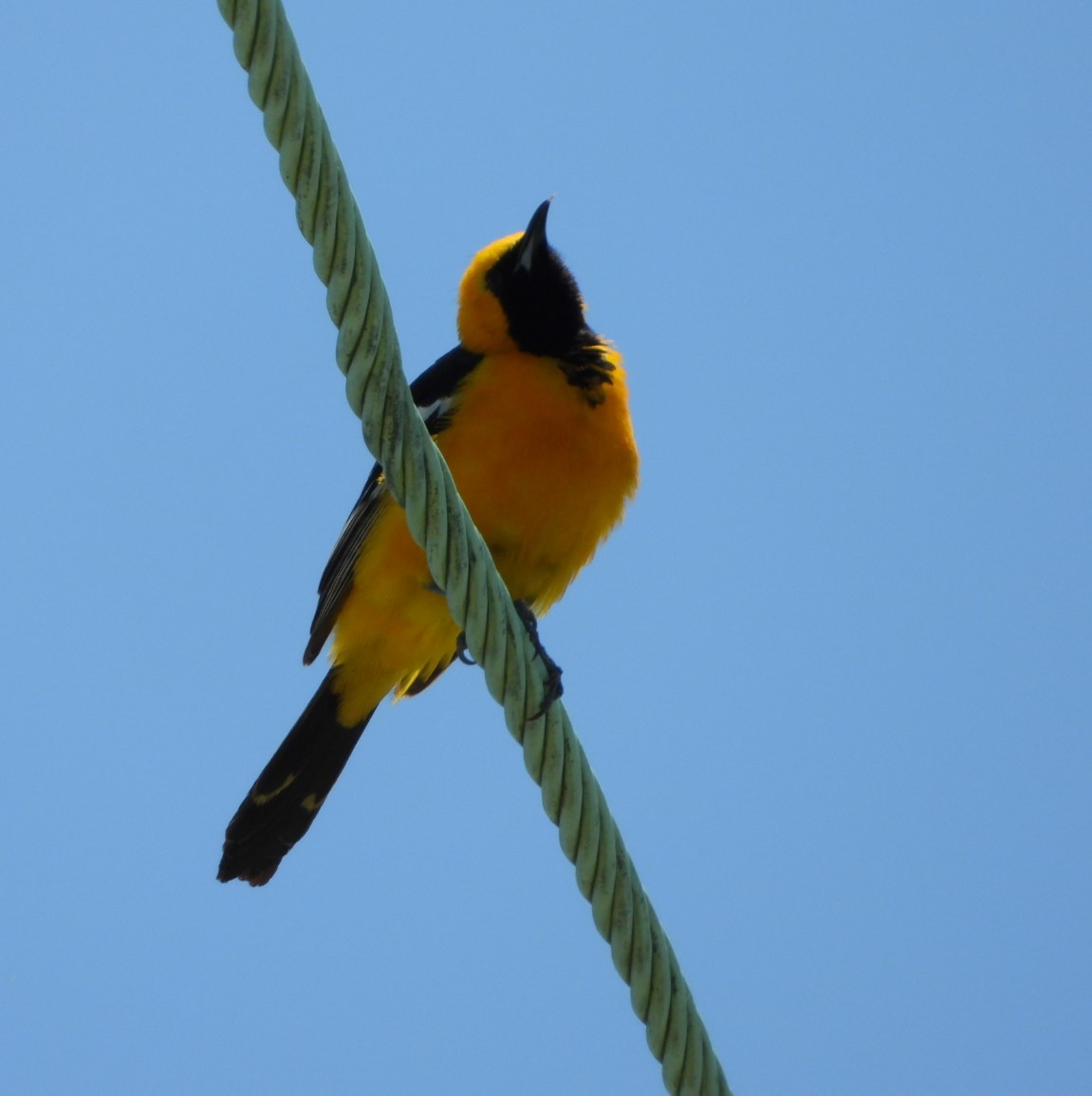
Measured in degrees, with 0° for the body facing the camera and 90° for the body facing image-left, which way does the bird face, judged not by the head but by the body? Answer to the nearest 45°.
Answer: approximately 315°
